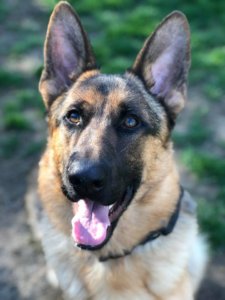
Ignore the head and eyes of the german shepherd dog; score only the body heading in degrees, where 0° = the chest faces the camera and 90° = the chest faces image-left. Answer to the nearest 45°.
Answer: approximately 0°
